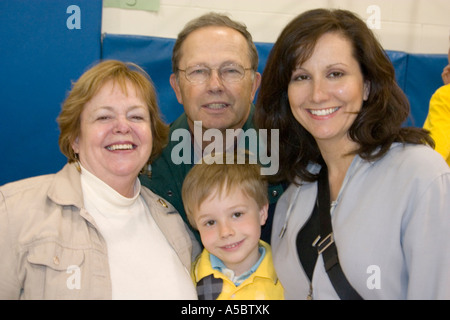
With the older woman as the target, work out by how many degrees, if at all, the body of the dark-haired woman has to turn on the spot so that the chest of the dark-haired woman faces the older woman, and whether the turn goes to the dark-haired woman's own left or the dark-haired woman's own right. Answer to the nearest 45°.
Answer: approximately 45° to the dark-haired woman's own right

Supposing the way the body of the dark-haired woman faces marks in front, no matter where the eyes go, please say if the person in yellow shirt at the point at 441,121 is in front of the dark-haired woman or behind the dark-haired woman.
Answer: behind

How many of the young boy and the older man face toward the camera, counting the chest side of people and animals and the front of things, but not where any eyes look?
2

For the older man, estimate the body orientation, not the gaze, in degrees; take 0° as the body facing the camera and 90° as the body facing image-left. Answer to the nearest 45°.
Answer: approximately 0°
